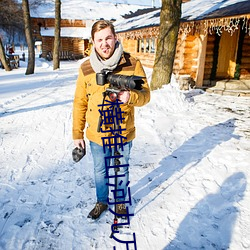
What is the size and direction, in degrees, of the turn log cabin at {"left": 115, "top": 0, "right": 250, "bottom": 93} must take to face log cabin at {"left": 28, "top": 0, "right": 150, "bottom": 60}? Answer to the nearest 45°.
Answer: approximately 90° to its right

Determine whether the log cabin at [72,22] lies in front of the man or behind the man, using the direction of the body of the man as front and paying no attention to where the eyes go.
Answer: behind

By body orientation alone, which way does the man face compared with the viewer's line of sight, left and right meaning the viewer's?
facing the viewer

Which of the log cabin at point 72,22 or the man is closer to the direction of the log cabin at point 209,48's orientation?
the man

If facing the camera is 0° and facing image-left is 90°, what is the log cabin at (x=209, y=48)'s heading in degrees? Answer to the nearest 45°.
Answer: approximately 45°

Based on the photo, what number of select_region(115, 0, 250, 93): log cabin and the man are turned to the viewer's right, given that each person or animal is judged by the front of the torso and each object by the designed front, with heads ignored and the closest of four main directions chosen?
0

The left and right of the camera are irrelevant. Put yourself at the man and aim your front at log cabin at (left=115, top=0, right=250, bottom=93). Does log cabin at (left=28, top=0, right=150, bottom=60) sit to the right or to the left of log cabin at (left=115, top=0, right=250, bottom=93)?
left

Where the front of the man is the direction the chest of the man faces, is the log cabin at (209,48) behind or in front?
behind

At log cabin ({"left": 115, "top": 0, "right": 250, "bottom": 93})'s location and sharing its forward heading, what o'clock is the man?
The man is roughly at 11 o'clock from the log cabin.
